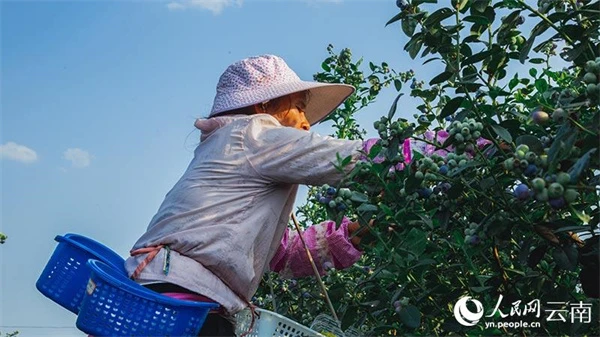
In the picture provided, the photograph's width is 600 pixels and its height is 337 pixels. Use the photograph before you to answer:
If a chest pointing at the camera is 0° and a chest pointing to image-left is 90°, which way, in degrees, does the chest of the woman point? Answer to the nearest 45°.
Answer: approximately 270°

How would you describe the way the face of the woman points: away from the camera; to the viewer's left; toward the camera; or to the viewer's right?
to the viewer's right
